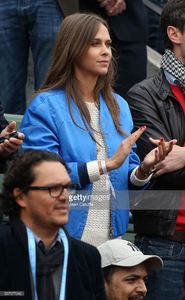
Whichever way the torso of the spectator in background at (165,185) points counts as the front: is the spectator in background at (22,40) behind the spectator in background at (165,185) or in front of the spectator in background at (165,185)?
behind

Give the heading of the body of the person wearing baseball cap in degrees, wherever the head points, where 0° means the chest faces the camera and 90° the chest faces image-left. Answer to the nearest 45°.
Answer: approximately 315°

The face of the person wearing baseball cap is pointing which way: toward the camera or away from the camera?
toward the camera

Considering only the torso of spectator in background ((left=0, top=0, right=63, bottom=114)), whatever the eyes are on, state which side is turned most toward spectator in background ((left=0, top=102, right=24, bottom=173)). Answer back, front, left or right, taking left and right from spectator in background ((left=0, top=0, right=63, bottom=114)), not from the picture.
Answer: front

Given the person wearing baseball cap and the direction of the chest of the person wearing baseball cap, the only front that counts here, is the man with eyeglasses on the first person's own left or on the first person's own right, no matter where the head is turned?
on the first person's own right

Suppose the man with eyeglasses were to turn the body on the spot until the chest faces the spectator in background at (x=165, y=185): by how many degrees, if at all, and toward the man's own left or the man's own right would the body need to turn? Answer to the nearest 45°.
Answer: approximately 90° to the man's own left

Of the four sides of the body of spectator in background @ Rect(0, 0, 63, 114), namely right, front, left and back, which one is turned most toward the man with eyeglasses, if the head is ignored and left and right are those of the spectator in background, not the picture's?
front

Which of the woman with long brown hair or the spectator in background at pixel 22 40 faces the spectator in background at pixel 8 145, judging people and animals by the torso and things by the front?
the spectator in background at pixel 22 40

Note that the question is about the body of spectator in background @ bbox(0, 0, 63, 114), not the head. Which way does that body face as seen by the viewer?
toward the camera
